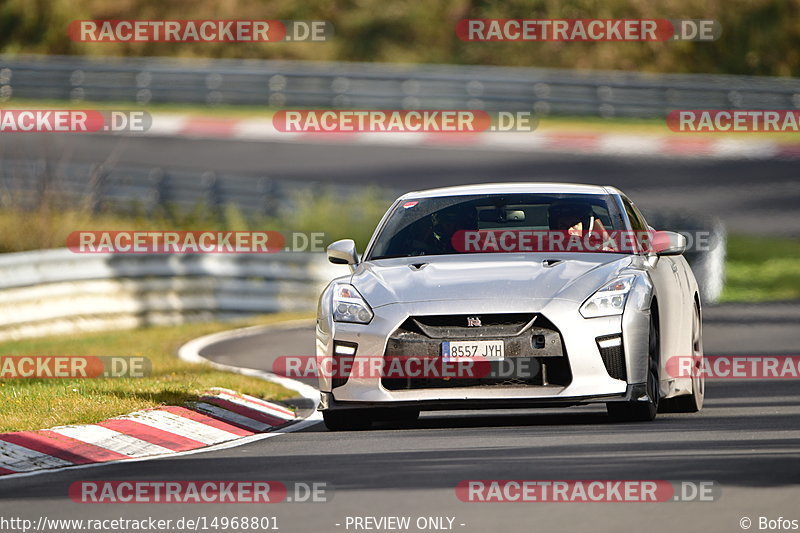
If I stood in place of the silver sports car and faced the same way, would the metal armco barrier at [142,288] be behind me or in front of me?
behind

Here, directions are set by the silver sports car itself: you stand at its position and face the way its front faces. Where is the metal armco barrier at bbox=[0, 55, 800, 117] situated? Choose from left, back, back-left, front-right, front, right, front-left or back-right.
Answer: back

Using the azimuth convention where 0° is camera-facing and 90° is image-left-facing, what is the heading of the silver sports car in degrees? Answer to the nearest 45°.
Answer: approximately 0°

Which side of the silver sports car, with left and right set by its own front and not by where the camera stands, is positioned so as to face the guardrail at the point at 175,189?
back
